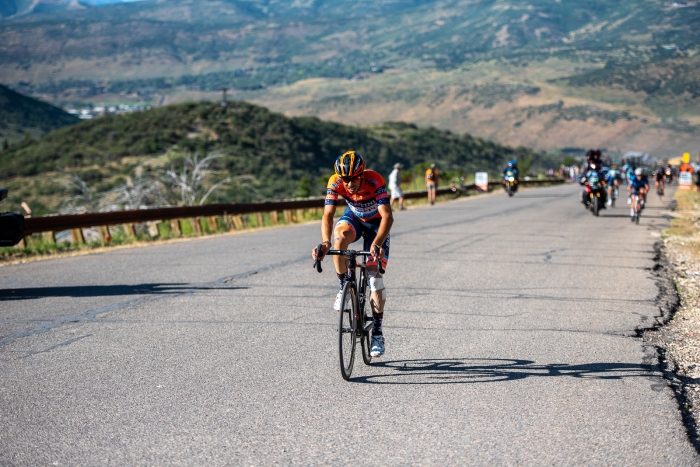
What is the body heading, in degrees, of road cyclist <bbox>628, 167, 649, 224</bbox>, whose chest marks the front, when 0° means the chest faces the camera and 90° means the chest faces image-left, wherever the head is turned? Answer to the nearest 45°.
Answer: approximately 0°

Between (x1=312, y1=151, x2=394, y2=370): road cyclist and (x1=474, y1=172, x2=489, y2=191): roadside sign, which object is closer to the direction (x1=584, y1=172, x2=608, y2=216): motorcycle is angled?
the road cyclist

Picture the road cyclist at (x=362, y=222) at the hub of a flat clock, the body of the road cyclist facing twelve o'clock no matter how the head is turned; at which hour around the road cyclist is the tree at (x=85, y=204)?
The tree is roughly at 5 o'clock from the road cyclist.
